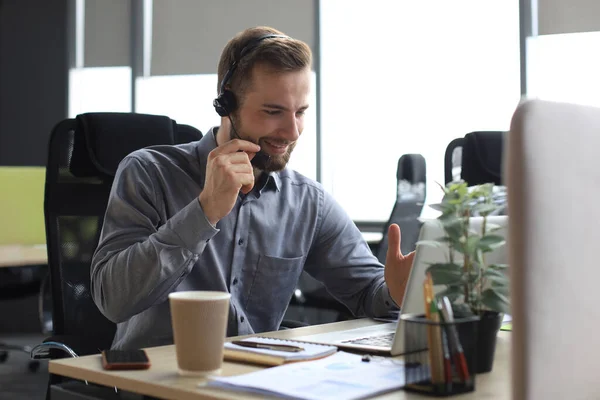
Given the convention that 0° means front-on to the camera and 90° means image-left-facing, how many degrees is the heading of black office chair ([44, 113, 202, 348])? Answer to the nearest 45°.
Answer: approximately 315°

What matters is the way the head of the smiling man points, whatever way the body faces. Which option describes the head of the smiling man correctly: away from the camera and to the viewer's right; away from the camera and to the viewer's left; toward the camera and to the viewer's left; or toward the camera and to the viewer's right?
toward the camera and to the viewer's right

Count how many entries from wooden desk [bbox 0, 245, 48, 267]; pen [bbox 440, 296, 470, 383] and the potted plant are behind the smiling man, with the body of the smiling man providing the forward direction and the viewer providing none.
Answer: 1

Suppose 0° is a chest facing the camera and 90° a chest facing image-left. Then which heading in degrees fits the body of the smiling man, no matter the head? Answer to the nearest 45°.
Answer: approximately 315°

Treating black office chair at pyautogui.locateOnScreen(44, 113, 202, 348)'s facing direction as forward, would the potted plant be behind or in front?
in front
